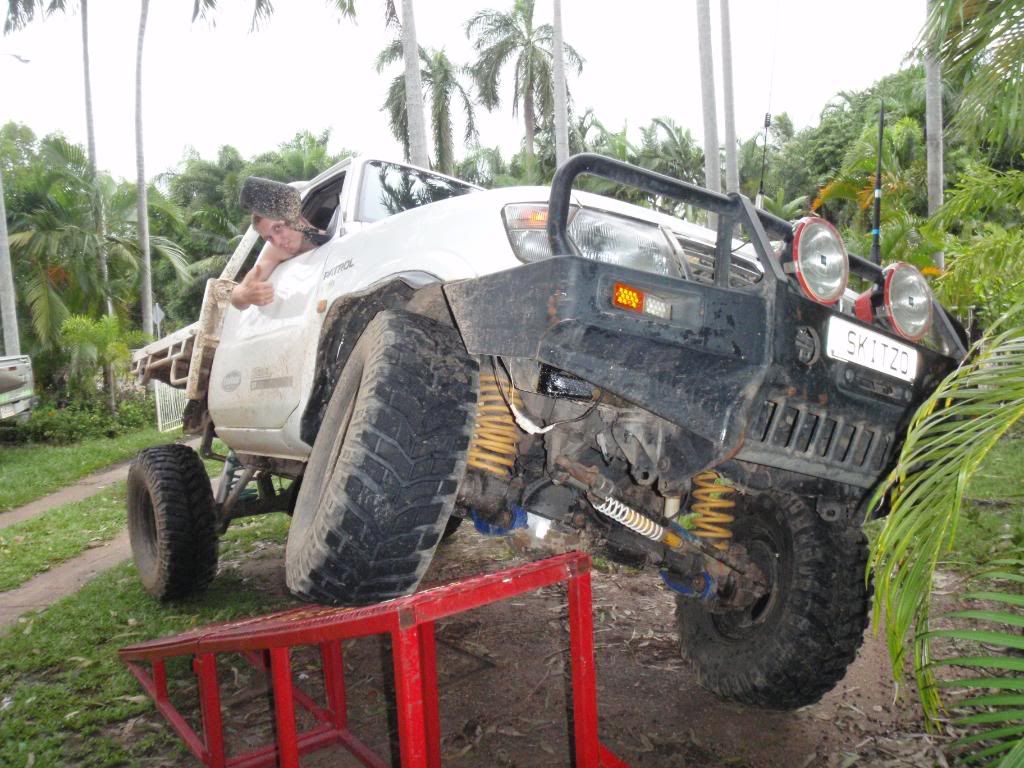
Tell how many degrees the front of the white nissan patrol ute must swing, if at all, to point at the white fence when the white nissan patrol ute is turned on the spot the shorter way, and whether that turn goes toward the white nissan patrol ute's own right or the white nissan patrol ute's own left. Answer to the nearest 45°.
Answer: approximately 180°

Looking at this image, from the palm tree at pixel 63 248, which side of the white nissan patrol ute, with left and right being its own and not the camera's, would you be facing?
back

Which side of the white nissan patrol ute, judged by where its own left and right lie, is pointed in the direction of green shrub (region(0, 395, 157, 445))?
back

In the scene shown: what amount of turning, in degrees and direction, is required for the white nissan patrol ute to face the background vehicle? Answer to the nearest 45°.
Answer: approximately 180°

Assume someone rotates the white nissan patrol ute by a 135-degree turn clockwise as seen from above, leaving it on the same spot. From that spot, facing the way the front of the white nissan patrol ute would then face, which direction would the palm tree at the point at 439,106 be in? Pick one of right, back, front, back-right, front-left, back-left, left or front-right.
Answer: right

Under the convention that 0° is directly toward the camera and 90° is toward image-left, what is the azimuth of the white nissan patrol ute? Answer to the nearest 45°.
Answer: approximately 315°

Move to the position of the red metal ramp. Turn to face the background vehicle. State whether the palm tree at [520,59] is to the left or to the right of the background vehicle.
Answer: right

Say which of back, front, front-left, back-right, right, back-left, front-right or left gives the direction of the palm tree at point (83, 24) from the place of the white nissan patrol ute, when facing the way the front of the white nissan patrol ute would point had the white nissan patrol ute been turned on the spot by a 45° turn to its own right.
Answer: back-right

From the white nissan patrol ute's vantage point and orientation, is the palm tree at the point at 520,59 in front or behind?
behind
